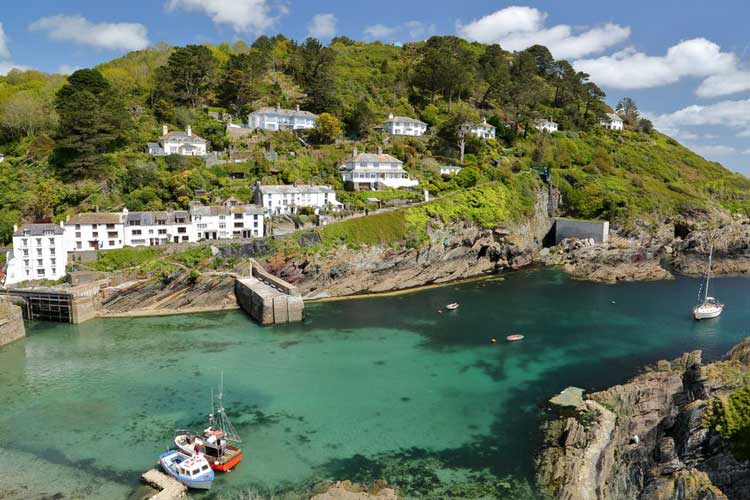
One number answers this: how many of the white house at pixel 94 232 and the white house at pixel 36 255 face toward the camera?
2

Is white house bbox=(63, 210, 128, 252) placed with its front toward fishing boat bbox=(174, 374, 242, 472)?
yes
